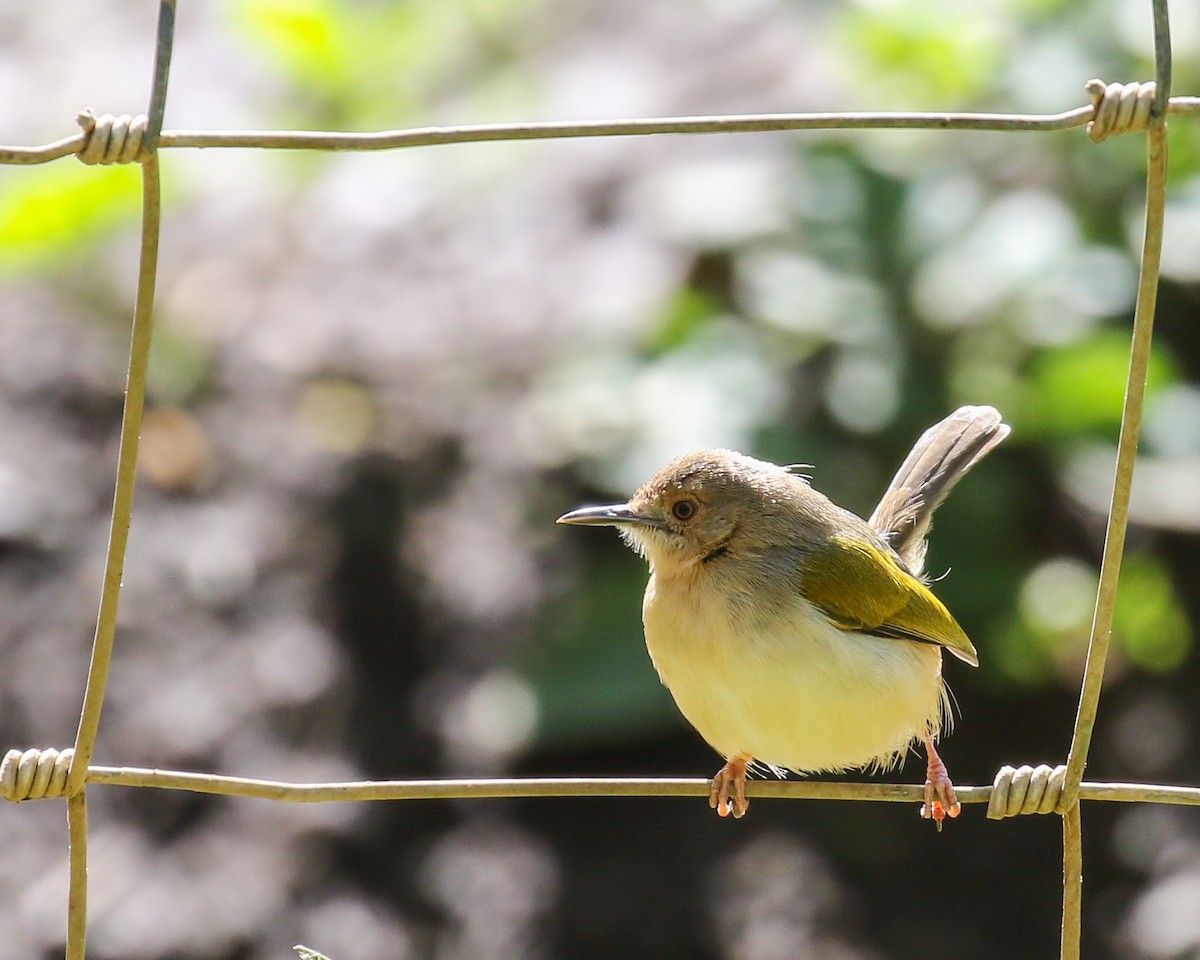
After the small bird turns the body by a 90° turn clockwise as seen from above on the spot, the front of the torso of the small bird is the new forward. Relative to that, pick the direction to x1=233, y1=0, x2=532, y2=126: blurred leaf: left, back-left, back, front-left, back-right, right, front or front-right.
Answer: front

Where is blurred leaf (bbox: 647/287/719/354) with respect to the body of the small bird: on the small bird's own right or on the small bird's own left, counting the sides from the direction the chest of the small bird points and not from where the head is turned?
on the small bird's own right

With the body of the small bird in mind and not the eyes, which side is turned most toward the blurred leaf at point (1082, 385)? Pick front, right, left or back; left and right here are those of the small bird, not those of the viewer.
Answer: back

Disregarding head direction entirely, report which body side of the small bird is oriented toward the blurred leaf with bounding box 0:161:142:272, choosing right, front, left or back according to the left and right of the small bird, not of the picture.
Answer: right

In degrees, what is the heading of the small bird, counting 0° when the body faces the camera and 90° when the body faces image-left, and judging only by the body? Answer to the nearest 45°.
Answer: approximately 45°
